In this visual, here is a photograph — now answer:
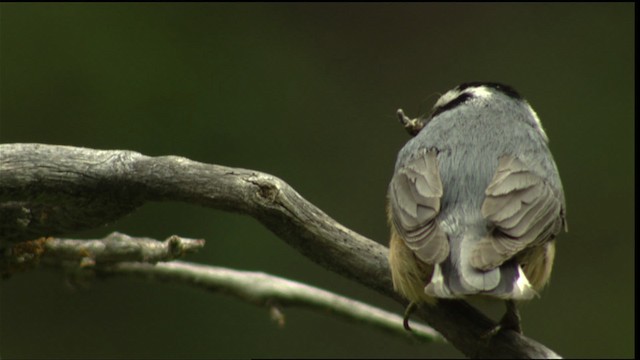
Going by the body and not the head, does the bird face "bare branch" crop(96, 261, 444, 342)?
no

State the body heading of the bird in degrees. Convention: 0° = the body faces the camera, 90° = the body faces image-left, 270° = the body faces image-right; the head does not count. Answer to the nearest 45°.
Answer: approximately 180°

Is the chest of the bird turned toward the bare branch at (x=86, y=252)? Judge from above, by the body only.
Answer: no
